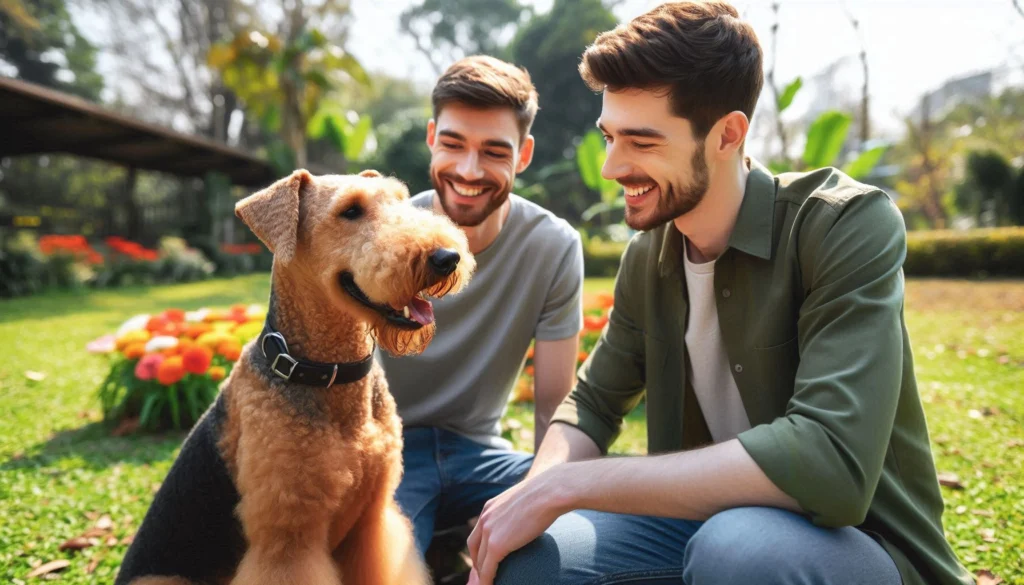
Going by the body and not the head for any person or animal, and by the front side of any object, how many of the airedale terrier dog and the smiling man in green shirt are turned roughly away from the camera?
0

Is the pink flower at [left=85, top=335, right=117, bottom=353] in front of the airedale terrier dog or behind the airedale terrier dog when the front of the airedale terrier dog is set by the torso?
behind

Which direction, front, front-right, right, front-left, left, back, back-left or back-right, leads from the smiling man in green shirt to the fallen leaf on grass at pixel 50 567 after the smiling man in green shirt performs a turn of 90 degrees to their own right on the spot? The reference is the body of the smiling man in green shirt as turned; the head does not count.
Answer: front-left

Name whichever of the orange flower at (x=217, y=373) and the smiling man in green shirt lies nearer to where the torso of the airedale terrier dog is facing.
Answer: the smiling man in green shirt

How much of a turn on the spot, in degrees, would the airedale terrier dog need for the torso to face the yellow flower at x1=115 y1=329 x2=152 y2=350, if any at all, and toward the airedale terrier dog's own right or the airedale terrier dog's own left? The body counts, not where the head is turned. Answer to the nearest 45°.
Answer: approximately 135° to the airedale terrier dog's own left

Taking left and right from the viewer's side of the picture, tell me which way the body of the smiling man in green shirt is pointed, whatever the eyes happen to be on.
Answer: facing the viewer and to the left of the viewer

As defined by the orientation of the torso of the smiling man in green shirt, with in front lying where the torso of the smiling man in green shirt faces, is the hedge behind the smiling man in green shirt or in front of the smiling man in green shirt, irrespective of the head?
behind

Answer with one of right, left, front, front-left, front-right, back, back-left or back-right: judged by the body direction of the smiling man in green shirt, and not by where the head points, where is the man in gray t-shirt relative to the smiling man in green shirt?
right

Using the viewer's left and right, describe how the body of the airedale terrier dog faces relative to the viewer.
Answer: facing the viewer and to the right of the viewer
